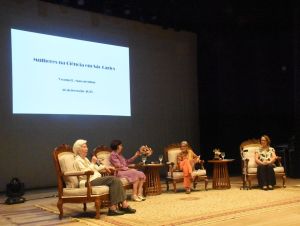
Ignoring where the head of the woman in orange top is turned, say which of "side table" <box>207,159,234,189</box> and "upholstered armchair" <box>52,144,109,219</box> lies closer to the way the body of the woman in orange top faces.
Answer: the upholstered armchair

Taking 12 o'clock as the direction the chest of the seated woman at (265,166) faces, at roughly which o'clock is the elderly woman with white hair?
The elderly woman with white hair is roughly at 1 o'clock from the seated woman.

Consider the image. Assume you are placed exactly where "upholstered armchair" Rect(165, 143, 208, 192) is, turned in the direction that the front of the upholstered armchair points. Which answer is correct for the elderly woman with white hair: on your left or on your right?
on your right

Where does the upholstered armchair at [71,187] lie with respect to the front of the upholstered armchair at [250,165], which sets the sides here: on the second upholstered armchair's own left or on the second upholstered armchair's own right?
on the second upholstered armchair's own right

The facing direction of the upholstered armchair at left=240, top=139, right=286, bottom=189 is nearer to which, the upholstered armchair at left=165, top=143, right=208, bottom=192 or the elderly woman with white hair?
the elderly woman with white hair

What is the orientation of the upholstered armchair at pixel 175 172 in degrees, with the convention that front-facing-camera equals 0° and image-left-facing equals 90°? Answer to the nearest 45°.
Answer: approximately 315°

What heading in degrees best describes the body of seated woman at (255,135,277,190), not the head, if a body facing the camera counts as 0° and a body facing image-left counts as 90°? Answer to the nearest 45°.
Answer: approximately 0°

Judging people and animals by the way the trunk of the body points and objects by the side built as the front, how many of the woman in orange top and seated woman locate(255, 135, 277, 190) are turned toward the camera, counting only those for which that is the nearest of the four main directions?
2
